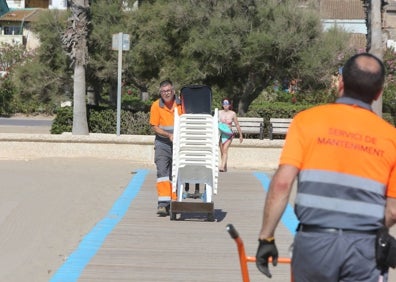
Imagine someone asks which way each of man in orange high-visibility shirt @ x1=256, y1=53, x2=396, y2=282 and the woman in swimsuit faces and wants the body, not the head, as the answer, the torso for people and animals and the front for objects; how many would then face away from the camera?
1

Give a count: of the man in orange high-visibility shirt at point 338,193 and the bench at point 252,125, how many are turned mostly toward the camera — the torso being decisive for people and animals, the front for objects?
1

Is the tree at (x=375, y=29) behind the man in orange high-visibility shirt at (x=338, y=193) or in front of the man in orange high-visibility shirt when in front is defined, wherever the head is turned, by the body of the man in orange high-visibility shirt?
in front

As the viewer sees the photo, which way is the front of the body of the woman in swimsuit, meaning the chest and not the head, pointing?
toward the camera

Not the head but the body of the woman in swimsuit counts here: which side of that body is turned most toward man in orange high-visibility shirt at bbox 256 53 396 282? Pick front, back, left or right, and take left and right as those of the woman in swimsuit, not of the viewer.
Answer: front

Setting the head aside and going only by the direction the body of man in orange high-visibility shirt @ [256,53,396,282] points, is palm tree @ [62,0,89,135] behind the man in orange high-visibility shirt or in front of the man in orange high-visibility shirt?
in front

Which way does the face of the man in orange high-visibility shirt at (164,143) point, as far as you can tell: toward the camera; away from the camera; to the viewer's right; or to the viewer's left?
toward the camera

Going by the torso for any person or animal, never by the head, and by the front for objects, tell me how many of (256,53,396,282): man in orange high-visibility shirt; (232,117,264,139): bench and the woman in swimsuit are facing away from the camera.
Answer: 1

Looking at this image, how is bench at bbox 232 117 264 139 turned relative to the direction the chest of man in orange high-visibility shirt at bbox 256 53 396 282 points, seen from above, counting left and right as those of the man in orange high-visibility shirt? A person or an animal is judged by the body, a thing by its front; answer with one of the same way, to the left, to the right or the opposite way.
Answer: the opposite way

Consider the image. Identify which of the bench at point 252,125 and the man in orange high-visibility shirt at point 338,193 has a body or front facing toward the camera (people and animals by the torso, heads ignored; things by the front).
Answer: the bench

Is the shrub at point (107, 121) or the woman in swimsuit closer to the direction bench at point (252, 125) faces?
the woman in swimsuit

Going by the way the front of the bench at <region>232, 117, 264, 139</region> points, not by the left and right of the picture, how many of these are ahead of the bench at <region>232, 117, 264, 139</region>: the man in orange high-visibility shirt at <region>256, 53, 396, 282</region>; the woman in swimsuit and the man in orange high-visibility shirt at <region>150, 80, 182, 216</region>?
3

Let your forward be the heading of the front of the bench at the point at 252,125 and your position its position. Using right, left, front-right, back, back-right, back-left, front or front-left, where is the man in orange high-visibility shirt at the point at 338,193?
front

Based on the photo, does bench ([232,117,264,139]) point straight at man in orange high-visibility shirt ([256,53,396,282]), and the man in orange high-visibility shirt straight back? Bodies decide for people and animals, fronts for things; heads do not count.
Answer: yes

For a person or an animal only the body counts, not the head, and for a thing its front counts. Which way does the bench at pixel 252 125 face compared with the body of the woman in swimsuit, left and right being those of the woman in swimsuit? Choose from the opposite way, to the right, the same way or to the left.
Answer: the same way

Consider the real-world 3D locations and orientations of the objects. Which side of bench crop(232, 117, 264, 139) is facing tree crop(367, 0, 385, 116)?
left

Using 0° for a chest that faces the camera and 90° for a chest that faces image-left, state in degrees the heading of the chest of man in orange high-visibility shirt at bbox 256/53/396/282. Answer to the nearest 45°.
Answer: approximately 180°

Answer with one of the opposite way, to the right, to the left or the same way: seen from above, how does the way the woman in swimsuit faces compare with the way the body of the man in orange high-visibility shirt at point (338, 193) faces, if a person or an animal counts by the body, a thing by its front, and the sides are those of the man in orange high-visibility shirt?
the opposite way

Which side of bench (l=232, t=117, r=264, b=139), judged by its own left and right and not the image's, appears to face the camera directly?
front
